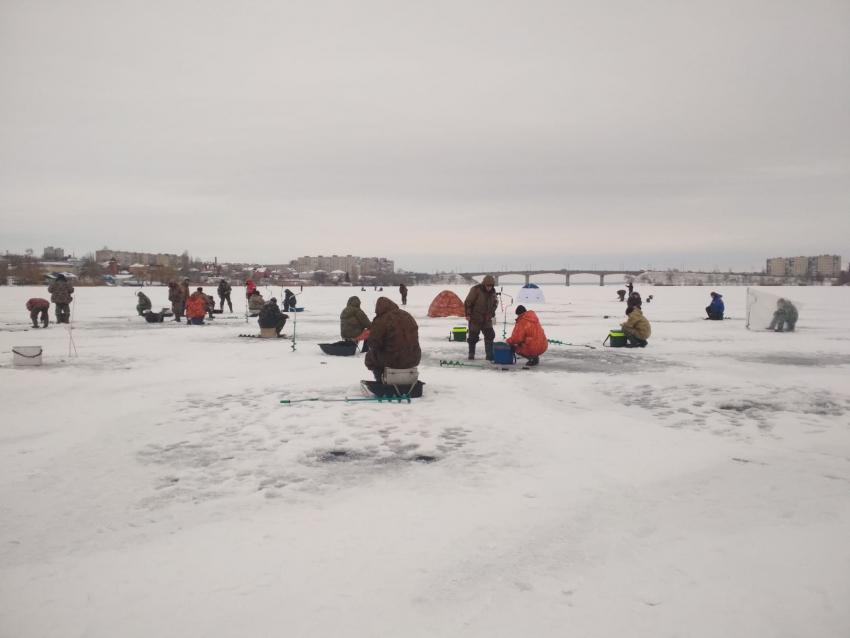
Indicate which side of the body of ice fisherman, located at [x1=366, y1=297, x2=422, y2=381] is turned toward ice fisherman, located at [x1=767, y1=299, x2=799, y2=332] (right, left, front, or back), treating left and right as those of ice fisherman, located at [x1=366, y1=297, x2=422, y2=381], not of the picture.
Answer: right

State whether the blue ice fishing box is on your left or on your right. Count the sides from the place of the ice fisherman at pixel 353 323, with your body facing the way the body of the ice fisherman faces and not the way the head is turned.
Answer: on your right

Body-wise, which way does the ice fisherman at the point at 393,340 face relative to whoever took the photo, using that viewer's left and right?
facing away from the viewer and to the left of the viewer

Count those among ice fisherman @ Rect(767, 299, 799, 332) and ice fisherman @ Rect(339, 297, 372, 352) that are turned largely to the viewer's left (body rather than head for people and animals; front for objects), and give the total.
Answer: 1

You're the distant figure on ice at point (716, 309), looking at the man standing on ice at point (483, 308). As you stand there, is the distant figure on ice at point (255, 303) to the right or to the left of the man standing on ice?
right

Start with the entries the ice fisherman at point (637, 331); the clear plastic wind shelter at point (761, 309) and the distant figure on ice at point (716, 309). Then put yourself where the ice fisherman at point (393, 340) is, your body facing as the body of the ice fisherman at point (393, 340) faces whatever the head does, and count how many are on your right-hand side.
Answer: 3

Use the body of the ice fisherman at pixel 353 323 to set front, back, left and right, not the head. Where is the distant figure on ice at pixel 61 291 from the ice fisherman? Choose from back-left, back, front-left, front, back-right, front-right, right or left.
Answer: left

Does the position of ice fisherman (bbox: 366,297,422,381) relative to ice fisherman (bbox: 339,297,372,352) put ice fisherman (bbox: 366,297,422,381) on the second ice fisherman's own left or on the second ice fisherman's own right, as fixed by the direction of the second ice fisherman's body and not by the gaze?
on the second ice fisherman's own right

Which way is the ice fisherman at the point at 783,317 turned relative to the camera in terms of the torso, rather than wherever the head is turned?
to the viewer's left

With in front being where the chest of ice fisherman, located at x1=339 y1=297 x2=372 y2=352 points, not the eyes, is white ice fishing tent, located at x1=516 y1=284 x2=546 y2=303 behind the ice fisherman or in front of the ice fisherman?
in front

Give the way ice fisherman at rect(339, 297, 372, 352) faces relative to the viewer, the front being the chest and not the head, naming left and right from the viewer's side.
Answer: facing away from the viewer and to the right of the viewer
